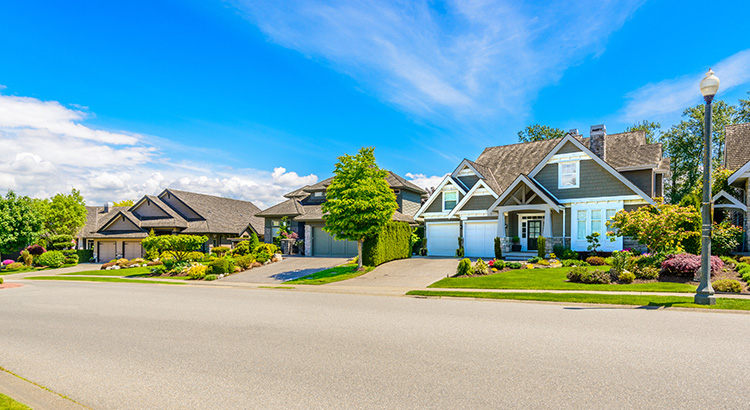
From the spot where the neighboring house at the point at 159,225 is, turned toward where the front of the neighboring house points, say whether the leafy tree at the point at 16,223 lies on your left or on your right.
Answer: on your right

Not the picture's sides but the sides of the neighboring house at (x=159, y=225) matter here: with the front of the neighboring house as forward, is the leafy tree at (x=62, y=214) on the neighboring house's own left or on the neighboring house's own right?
on the neighboring house's own right

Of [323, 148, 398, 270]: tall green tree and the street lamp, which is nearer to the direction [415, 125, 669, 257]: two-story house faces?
the street lamp

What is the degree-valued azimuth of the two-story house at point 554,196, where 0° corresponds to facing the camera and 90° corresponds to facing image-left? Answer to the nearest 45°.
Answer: approximately 0°

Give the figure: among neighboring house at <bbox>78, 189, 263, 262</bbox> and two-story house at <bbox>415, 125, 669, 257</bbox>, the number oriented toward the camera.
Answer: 2

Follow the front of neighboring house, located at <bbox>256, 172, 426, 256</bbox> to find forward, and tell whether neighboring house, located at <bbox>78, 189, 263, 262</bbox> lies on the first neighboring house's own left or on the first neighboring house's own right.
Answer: on the first neighboring house's own right

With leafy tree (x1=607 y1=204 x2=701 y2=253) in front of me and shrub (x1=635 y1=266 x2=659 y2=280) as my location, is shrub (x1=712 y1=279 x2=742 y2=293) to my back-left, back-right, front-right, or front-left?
back-right

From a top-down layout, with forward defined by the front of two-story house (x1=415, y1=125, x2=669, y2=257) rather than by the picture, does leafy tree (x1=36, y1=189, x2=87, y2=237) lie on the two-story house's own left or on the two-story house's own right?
on the two-story house's own right
